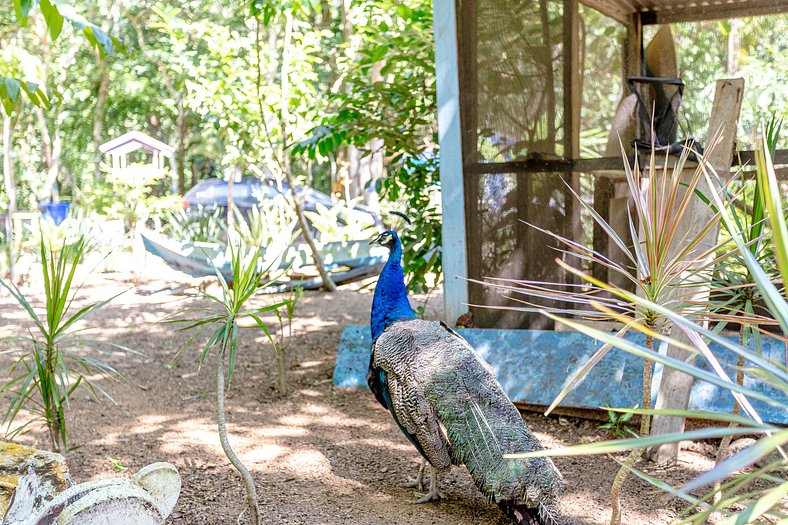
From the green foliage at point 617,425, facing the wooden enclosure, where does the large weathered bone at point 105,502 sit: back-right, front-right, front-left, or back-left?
back-left

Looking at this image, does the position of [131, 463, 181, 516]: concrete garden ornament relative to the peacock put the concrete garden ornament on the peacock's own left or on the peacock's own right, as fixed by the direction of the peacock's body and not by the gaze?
on the peacock's own left

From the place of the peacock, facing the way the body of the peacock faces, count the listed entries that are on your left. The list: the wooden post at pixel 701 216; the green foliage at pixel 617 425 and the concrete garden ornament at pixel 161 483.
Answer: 1

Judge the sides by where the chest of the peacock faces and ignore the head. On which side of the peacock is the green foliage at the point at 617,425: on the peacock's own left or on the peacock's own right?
on the peacock's own right

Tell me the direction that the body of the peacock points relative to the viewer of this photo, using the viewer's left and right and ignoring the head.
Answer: facing away from the viewer and to the left of the viewer

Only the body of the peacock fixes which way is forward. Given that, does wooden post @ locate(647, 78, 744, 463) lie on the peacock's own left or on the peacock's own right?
on the peacock's own right

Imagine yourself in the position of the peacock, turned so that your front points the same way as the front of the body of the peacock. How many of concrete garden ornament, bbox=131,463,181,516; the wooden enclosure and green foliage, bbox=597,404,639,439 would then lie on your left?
1

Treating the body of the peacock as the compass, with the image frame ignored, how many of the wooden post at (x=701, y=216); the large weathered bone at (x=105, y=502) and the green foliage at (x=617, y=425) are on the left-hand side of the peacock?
1

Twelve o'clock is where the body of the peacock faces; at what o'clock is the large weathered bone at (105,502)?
The large weathered bone is roughly at 9 o'clock from the peacock.

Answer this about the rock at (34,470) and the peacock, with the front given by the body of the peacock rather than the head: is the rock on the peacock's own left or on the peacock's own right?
on the peacock's own left

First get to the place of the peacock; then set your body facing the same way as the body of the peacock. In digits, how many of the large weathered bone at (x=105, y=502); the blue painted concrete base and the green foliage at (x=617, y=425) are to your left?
1

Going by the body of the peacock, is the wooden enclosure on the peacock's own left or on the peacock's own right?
on the peacock's own right

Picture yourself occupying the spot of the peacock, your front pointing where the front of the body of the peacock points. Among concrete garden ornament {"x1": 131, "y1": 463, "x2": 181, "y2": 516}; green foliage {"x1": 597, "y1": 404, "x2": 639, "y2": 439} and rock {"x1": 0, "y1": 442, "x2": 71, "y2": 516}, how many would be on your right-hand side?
1
